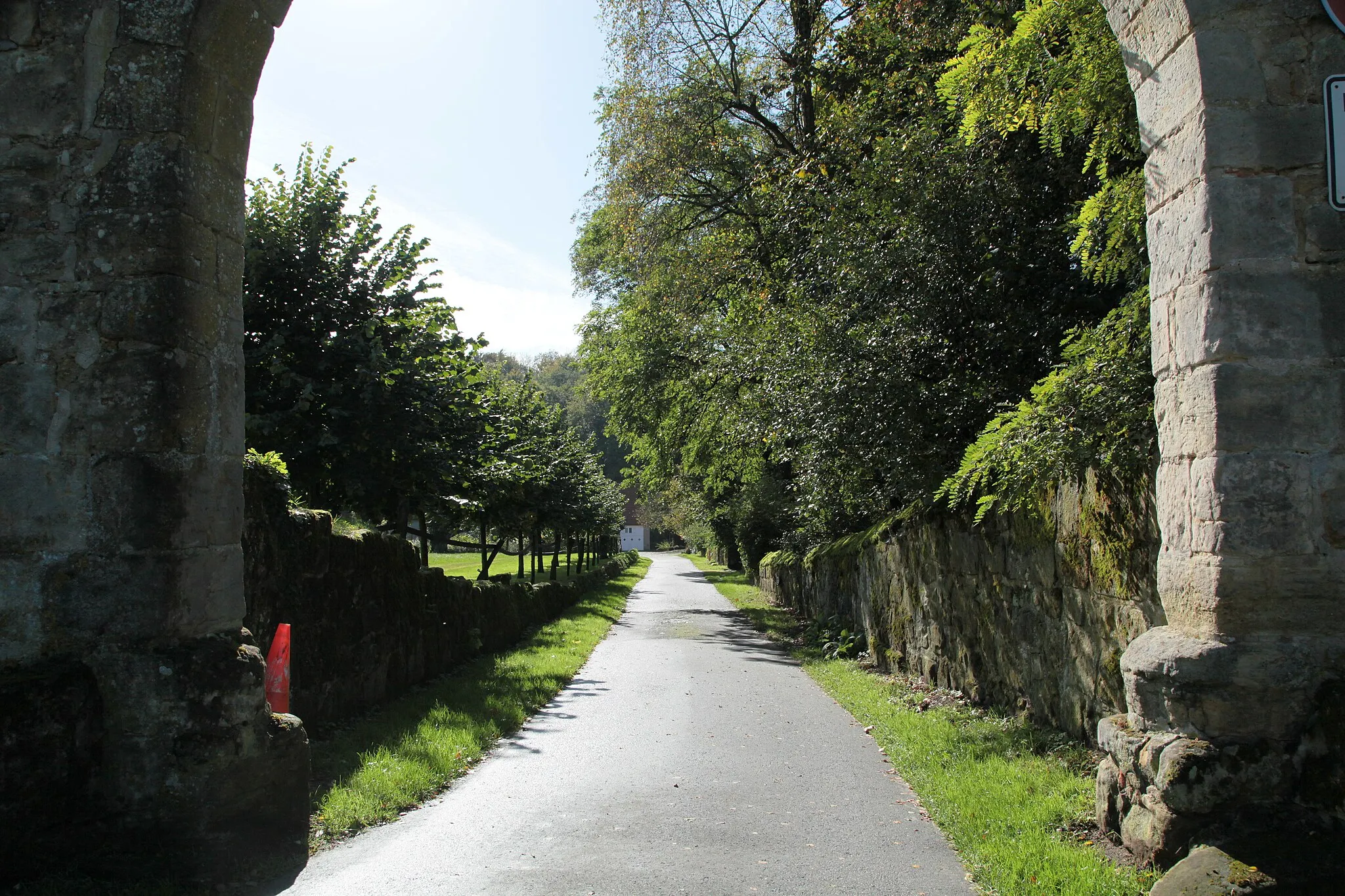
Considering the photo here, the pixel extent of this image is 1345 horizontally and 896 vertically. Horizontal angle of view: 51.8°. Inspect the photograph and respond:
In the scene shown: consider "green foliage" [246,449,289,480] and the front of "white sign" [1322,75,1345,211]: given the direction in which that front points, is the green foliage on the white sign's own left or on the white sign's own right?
on the white sign's own right

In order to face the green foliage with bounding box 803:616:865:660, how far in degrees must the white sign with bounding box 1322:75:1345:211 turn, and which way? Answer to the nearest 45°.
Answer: approximately 135° to its right

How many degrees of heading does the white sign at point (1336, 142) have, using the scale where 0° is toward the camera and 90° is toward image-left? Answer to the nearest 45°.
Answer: approximately 0°

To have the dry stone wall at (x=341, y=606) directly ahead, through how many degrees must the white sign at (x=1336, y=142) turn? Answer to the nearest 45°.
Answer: approximately 90° to its right

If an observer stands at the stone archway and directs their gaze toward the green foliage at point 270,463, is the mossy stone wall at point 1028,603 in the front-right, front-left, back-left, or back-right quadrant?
front-right

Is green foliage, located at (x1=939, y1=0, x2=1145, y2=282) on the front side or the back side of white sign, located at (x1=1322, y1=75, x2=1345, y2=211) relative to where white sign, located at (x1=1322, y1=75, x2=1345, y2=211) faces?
on the back side
